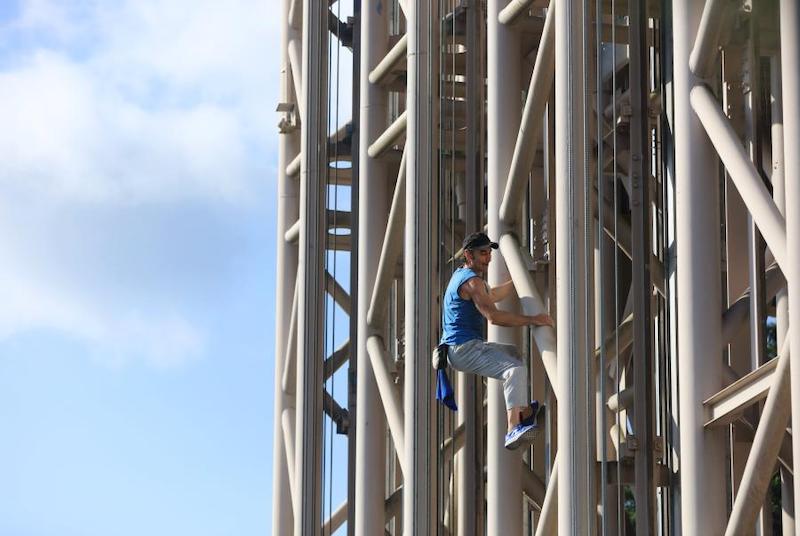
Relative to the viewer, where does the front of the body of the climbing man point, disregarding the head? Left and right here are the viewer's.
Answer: facing to the right of the viewer
